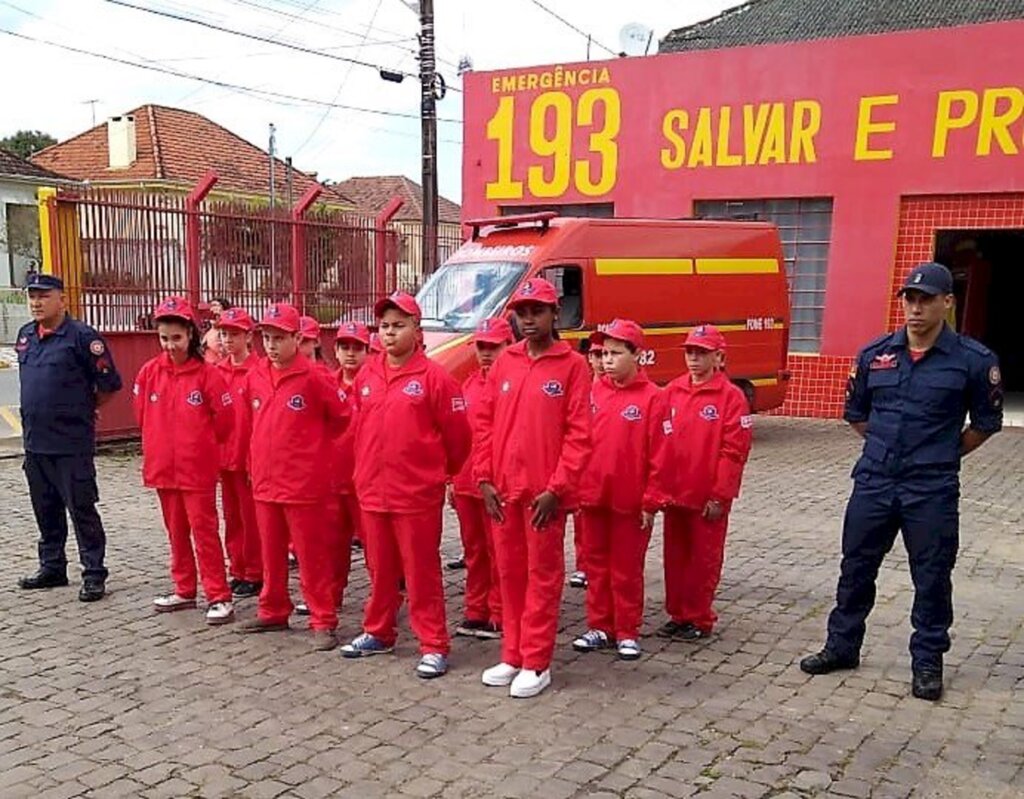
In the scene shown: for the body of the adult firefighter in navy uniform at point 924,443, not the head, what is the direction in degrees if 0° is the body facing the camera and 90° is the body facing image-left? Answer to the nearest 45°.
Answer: approximately 45°

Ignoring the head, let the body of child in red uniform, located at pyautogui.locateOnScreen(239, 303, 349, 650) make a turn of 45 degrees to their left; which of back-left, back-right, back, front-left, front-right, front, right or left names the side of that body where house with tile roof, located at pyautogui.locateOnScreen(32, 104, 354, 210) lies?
back

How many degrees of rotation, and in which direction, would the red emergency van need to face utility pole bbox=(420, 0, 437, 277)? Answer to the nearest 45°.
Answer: approximately 90° to its right

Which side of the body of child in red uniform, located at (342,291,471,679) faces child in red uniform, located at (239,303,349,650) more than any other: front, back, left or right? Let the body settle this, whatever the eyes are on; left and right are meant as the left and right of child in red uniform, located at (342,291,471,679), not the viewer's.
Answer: right

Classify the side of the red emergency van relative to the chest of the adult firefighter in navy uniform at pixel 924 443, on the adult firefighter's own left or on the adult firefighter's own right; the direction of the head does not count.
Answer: on the adult firefighter's own right

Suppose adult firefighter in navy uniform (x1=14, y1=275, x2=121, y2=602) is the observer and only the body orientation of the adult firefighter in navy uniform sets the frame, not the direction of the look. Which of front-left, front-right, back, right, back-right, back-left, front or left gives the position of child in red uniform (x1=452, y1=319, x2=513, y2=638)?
left

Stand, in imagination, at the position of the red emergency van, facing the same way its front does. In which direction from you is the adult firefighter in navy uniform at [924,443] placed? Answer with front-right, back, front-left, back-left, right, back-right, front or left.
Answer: front-left

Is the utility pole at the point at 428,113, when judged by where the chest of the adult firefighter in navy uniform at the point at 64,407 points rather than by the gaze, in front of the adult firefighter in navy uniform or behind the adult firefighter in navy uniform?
behind

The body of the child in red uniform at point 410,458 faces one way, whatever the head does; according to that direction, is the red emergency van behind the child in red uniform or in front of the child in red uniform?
behind

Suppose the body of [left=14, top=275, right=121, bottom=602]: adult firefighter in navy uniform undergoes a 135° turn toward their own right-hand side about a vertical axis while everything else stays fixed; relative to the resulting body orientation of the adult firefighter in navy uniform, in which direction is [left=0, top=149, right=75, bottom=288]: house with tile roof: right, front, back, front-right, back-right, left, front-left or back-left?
front

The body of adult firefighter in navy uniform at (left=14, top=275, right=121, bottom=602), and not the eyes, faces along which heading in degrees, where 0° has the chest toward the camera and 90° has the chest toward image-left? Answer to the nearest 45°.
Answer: approximately 45°
